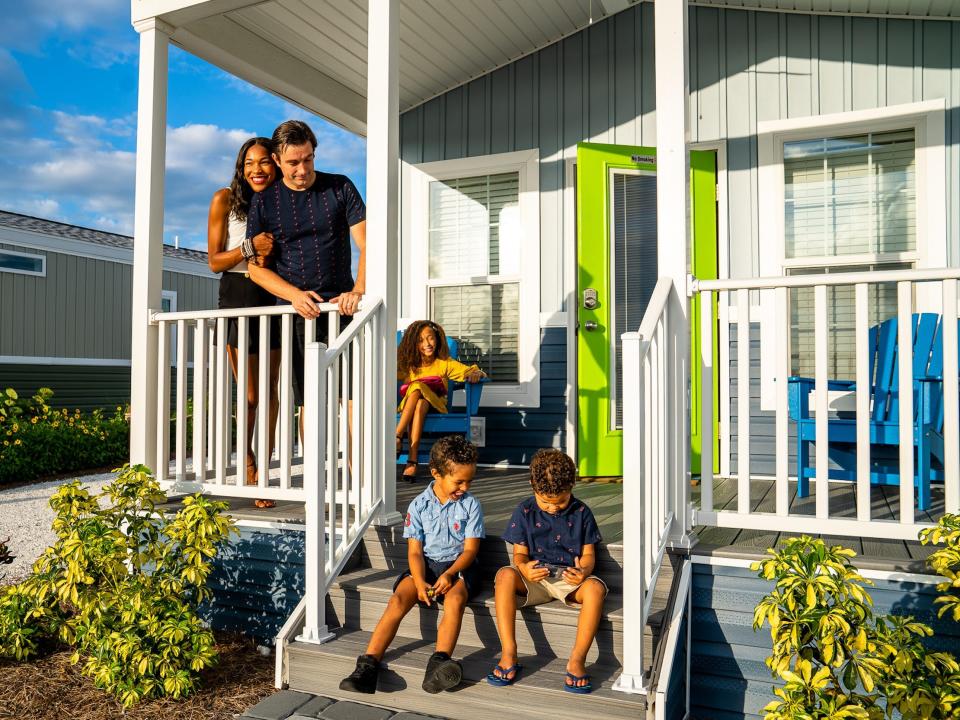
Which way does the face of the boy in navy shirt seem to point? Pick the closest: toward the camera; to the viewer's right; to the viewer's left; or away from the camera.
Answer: toward the camera

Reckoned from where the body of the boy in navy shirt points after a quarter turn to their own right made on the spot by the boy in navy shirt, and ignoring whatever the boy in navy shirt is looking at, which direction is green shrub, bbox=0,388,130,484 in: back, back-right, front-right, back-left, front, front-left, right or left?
front-right

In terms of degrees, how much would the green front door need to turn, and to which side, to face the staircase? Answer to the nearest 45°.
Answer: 0° — it already faces it

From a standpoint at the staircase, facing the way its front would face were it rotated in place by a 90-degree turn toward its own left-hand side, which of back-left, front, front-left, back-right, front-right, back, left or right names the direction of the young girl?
left

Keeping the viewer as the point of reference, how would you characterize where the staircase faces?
facing the viewer

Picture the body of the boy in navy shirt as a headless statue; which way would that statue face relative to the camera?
toward the camera

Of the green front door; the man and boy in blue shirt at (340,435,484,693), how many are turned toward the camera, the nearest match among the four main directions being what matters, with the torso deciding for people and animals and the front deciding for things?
3

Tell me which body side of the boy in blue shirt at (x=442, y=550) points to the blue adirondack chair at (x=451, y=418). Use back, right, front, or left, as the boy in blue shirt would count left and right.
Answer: back

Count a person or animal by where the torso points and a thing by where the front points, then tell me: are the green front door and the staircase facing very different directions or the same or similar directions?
same or similar directions

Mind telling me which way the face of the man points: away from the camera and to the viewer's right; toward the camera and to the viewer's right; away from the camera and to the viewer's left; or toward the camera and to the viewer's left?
toward the camera and to the viewer's right

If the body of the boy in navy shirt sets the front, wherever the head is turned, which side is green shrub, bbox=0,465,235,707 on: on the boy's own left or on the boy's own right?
on the boy's own right
